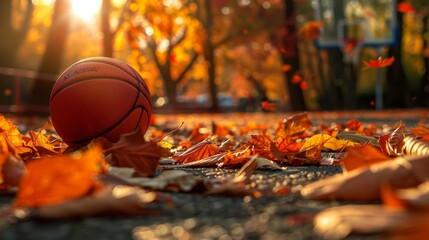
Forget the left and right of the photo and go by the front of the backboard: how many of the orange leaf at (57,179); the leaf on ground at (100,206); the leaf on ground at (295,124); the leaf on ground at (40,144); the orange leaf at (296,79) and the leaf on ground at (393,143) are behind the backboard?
0

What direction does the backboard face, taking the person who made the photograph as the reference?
facing the viewer

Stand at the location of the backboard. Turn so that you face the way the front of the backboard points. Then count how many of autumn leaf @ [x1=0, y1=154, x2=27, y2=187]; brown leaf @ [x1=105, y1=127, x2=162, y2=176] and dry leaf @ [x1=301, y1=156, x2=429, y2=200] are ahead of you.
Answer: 3

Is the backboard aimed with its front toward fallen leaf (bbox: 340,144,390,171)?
yes

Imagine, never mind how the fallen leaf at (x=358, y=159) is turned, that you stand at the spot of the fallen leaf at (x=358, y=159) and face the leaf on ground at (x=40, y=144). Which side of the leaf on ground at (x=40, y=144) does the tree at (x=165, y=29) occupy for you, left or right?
right

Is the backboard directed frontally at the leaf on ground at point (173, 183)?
yes

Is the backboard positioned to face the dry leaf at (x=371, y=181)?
yes

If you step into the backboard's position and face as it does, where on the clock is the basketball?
The basketball is roughly at 12 o'clock from the backboard.

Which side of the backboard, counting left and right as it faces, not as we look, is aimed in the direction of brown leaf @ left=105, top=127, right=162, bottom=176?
front

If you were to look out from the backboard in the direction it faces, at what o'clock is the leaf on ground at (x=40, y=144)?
The leaf on ground is roughly at 12 o'clock from the backboard.

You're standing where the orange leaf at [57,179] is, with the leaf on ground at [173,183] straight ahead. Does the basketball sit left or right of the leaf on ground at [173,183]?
left

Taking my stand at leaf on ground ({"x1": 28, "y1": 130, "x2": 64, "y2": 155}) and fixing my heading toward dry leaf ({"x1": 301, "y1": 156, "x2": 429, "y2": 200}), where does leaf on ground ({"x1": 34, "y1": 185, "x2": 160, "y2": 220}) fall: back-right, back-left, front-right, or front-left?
front-right

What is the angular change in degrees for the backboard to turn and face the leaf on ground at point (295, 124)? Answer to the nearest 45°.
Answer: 0° — it already faces it

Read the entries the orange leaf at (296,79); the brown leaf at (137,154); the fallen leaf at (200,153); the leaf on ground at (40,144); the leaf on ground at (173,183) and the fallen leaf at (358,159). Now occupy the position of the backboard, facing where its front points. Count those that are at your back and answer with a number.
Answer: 0

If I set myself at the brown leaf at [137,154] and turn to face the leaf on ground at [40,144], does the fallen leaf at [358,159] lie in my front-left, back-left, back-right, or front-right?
back-right

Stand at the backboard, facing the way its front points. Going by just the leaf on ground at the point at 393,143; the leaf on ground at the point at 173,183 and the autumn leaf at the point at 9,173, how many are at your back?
0

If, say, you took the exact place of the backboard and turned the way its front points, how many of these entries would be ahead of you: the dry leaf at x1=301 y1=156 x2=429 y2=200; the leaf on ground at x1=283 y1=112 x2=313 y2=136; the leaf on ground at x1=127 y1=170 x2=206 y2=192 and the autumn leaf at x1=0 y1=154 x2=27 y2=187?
4

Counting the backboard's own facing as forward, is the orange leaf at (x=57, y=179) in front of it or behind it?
in front

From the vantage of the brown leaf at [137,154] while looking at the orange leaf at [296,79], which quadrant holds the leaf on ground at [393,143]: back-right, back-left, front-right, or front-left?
front-right

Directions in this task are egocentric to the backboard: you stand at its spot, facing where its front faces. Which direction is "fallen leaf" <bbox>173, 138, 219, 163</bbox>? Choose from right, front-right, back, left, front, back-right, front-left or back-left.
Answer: front
